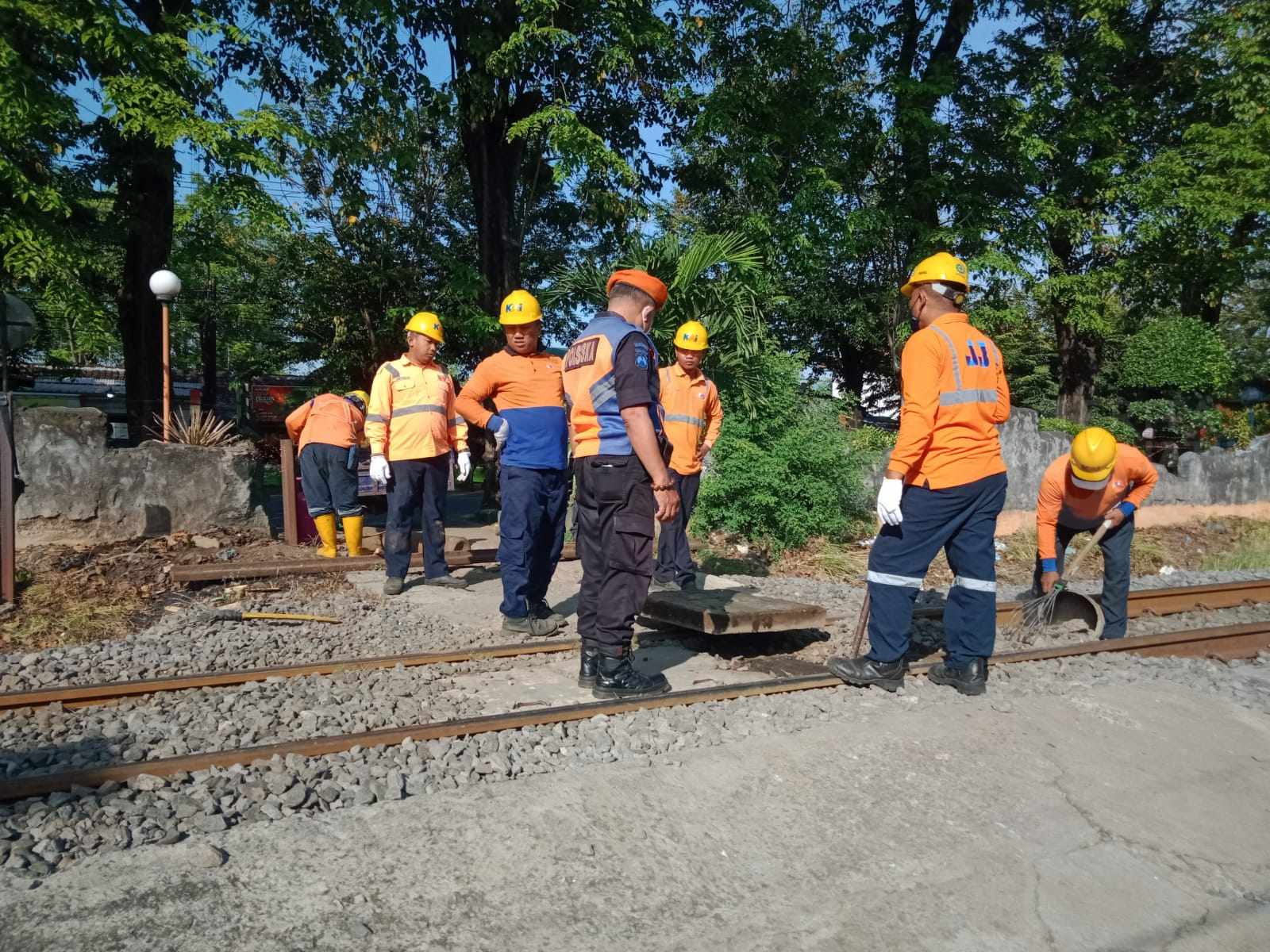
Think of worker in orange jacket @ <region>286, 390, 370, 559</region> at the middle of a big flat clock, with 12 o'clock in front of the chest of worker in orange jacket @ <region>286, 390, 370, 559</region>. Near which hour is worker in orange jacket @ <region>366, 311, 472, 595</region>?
worker in orange jacket @ <region>366, 311, 472, 595</region> is roughly at 5 o'clock from worker in orange jacket @ <region>286, 390, 370, 559</region>.

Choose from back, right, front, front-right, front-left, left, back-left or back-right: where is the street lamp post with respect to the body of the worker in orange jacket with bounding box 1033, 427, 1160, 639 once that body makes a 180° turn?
left

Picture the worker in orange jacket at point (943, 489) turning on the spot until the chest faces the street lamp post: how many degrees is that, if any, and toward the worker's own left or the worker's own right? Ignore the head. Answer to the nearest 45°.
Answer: approximately 45° to the worker's own left

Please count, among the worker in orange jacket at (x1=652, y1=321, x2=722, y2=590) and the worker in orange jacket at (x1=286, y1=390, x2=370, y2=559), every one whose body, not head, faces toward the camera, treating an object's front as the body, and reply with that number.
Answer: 1

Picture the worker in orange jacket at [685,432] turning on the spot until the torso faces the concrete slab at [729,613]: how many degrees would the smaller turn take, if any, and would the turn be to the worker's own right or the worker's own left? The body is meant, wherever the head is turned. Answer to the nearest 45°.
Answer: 0° — they already face it

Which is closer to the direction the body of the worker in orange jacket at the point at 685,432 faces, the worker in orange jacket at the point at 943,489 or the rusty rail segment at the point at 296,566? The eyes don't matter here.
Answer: the worker in orange jacket

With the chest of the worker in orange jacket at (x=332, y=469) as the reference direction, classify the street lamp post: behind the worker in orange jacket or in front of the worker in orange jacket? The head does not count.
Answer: in front

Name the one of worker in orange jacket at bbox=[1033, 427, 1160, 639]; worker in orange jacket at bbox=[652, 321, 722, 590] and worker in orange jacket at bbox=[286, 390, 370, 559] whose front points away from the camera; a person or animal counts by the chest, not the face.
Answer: worker in orange jacket at bbox=[286, 390, 370, 559]

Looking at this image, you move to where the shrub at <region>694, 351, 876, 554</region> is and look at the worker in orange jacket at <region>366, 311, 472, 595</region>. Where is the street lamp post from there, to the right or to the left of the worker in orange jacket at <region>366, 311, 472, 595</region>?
right

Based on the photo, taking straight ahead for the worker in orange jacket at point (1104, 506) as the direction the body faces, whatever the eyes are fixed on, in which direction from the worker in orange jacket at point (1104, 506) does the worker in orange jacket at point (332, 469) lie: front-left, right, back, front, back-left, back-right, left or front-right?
right

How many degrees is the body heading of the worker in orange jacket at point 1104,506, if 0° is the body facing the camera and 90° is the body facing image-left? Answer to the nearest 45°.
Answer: approximately 0°

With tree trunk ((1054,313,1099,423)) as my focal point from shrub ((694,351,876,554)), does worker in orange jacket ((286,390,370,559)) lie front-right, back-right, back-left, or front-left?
back-left

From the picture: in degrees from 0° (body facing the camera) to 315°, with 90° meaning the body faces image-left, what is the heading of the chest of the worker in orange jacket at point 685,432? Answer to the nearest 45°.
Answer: approximately 0°
